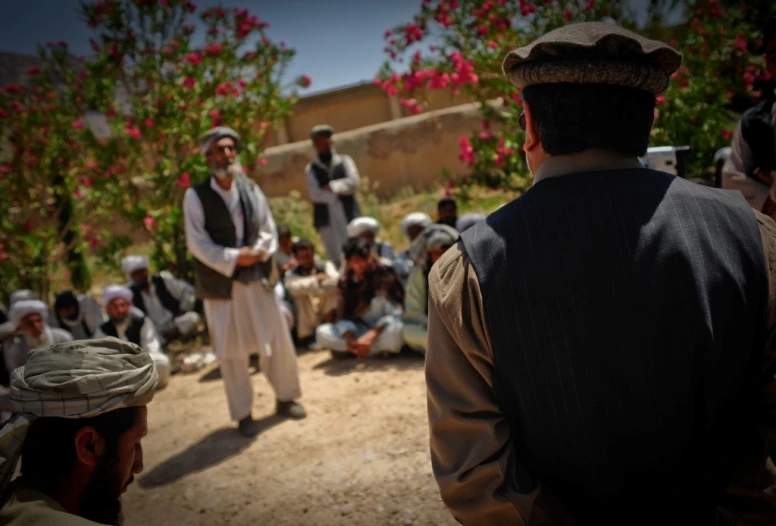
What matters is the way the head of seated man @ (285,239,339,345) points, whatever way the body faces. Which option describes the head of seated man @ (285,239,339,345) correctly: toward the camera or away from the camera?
toward the camera

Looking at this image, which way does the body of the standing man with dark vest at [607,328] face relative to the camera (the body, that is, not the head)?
away from the camera

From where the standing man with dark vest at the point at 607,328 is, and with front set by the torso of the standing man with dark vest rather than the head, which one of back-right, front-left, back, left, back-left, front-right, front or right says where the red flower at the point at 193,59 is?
front-left

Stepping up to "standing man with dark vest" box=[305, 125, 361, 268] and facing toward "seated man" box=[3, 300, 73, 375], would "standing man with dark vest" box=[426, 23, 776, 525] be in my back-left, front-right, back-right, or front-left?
front-left

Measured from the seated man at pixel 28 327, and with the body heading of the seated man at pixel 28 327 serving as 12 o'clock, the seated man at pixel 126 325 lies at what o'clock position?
the seated man at pixel 126 325 is roughly at 10 o'clock from the seated man at pixel 28 327.

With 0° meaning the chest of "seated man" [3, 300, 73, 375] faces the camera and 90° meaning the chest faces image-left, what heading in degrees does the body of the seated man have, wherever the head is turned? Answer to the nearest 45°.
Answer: approximately 315°

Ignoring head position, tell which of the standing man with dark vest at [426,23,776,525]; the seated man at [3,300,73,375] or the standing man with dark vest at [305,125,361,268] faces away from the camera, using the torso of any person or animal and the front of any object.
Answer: the standing man with dark vest at [426,23,776,525]

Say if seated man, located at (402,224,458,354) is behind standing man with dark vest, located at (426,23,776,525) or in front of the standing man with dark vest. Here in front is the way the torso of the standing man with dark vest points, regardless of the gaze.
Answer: in front

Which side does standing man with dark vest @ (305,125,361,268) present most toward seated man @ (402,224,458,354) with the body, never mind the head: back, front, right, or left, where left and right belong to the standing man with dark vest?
front

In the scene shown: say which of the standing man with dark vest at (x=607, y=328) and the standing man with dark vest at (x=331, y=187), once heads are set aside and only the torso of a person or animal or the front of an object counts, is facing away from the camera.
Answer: the standing man with dark vest at (x=607, y=328)

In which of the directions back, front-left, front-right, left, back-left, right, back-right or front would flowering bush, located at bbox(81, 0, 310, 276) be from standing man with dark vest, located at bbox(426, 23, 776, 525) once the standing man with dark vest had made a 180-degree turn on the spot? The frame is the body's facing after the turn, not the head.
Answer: back-right

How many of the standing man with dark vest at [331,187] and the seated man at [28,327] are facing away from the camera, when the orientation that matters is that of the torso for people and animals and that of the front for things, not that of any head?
0

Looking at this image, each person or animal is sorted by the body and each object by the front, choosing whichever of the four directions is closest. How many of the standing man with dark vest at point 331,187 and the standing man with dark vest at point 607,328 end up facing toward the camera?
1

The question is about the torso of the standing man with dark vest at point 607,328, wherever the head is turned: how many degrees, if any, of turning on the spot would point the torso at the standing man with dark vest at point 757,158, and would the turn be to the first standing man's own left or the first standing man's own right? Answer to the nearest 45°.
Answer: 0° — they already face them

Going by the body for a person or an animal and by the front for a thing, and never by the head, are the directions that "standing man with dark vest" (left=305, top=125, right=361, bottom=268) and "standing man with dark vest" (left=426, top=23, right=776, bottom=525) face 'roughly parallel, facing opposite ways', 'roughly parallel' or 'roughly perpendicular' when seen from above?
roughly parallel, facing opposite ways

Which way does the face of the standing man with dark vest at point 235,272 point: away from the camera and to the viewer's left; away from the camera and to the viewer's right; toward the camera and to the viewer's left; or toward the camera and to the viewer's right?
toward the camera and to the viewer's right

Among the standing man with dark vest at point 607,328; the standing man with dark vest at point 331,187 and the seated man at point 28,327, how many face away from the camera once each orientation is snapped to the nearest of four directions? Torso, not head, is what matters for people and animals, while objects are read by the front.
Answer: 1

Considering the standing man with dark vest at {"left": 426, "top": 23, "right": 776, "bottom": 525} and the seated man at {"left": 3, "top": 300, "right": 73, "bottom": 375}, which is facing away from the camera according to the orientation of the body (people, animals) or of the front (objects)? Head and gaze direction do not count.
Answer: the standing man with dark vest

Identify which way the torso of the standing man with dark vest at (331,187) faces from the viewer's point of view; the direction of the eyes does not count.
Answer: toward the camera
